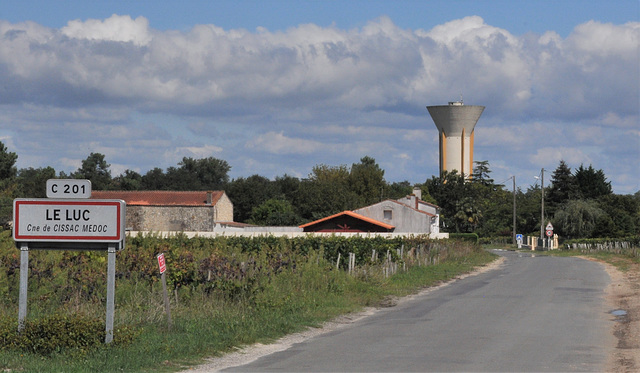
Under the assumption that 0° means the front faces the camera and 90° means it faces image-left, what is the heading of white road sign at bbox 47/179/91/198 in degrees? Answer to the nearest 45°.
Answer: approximately 0°
